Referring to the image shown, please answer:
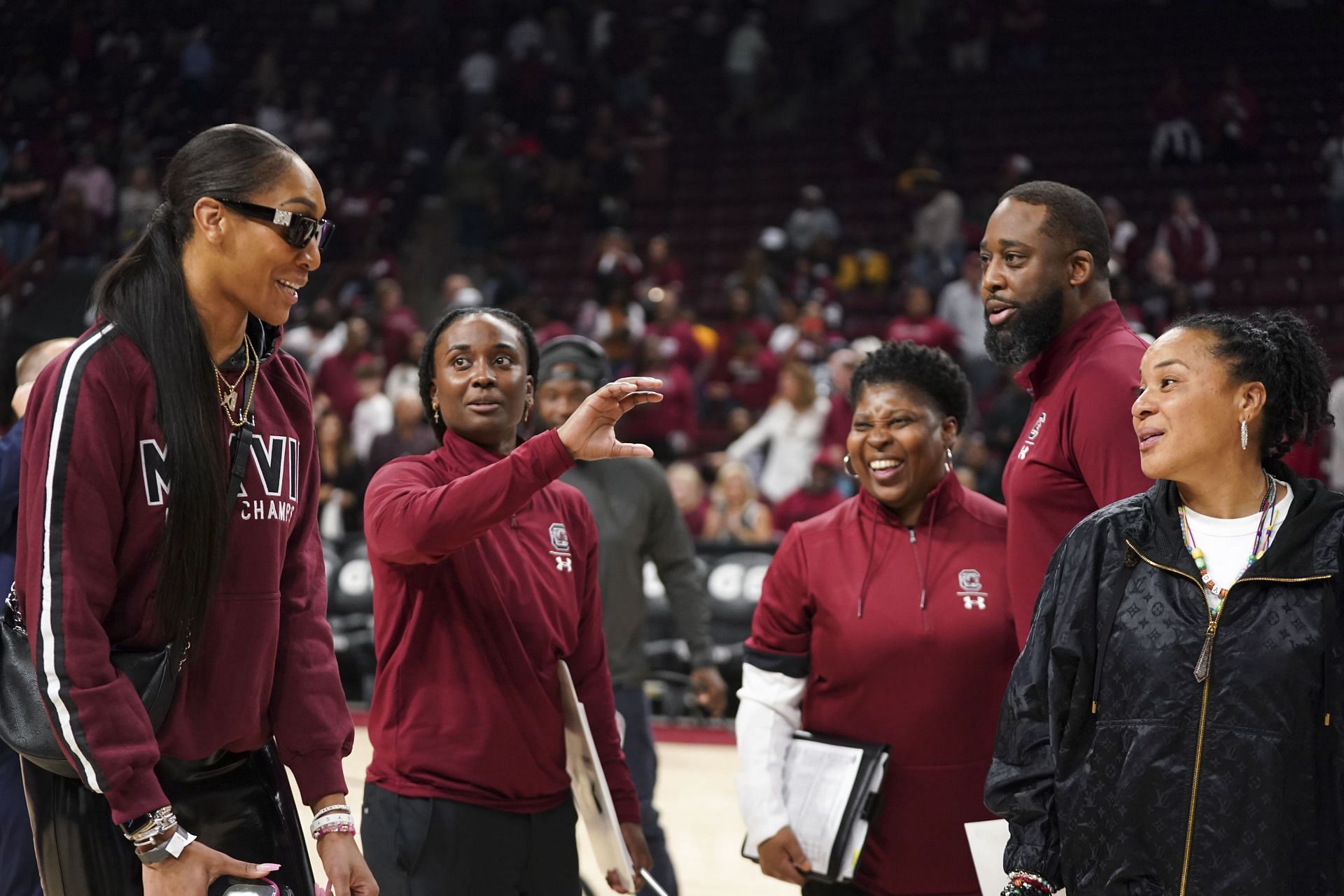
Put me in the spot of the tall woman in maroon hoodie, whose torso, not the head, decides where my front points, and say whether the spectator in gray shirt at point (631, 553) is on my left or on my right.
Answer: on my left

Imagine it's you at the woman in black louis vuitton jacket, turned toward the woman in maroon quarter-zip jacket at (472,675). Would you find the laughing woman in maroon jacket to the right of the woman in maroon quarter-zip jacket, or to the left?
right

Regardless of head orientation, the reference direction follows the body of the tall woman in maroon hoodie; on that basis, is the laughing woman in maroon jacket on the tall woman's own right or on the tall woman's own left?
on the tall woman's own left

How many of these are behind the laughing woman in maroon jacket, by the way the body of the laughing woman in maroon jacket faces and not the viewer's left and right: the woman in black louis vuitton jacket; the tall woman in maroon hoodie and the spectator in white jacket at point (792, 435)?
1

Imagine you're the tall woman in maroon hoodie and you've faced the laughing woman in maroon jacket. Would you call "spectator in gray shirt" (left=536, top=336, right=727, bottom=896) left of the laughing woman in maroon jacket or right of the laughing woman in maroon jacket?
left

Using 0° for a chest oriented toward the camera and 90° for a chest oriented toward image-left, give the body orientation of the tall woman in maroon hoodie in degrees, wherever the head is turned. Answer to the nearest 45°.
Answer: approximately 315°

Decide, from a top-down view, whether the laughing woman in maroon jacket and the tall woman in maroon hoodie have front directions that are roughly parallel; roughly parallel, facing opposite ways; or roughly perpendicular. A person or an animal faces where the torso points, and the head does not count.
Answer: roughly perpendicular

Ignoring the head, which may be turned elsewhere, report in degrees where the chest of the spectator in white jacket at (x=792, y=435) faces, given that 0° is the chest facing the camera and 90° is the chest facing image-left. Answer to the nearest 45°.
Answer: approximately 45°

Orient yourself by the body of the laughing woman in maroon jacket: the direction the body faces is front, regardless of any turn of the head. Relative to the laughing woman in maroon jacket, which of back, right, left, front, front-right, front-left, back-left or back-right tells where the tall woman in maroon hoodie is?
front-right

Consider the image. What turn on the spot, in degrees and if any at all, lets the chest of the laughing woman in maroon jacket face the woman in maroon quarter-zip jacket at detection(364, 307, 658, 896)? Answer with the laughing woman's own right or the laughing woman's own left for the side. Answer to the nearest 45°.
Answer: approximately 90° to the laughing woman's own right

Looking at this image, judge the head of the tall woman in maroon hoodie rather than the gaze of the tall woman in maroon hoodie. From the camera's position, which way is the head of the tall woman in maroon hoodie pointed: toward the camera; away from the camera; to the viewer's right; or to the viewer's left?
to the viewer's right

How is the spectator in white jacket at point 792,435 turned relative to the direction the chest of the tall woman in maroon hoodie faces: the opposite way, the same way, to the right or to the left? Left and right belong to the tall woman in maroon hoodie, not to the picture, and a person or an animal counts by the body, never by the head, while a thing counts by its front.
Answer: to the right

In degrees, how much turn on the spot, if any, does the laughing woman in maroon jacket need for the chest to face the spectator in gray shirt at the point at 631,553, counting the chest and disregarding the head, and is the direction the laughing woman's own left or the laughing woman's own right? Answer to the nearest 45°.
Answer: approximately 135° to the laughing woman's own right
